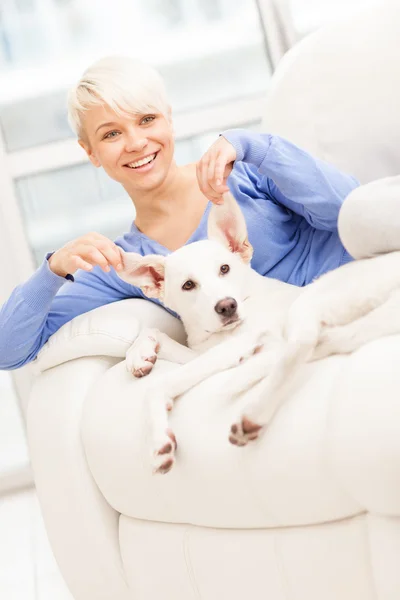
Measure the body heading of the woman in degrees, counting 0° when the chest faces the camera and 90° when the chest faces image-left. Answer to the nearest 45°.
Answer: approximately 0°
